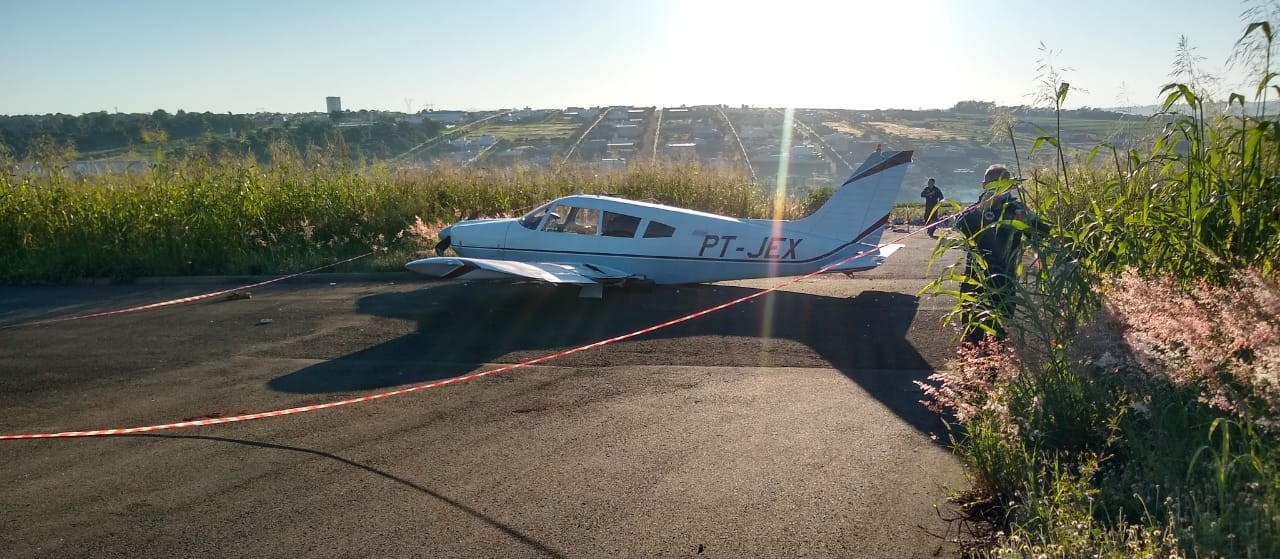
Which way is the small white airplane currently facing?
to the viewer's left
